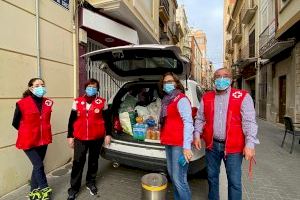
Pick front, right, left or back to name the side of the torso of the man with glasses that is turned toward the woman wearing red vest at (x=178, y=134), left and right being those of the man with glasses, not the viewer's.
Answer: right

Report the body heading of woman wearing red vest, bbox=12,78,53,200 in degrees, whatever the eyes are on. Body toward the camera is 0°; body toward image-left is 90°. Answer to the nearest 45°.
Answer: approximately 315°

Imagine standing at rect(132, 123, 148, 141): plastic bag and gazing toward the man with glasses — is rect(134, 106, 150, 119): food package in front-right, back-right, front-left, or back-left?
back-left

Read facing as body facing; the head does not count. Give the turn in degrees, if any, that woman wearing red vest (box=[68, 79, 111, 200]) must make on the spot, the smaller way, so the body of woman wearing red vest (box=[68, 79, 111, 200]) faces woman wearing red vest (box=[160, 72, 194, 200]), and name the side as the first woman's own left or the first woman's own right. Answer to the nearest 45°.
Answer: approximately 45° to the first woman's own left

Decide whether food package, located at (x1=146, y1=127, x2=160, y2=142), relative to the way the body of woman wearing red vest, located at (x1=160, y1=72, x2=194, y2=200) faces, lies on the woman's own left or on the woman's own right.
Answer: on the woman's own right

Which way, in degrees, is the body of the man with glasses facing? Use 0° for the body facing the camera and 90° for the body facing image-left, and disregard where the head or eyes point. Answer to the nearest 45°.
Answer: approximately 0°

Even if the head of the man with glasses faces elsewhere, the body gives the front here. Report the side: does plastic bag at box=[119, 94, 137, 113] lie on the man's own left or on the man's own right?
on the man's own right

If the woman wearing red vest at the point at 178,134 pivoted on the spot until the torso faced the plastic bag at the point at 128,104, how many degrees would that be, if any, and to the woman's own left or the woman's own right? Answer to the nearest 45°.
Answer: approximately 90° to the woman's own right

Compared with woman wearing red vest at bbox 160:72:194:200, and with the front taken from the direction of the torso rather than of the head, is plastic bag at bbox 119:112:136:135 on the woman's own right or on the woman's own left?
on the woman's own right

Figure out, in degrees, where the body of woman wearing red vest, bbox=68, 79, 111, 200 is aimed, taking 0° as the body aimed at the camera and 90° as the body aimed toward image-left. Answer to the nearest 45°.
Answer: approximately 0°

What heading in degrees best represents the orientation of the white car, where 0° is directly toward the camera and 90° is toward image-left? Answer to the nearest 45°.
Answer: approximately 225°

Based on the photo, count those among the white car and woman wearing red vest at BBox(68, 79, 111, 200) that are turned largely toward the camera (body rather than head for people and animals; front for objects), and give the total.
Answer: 1
